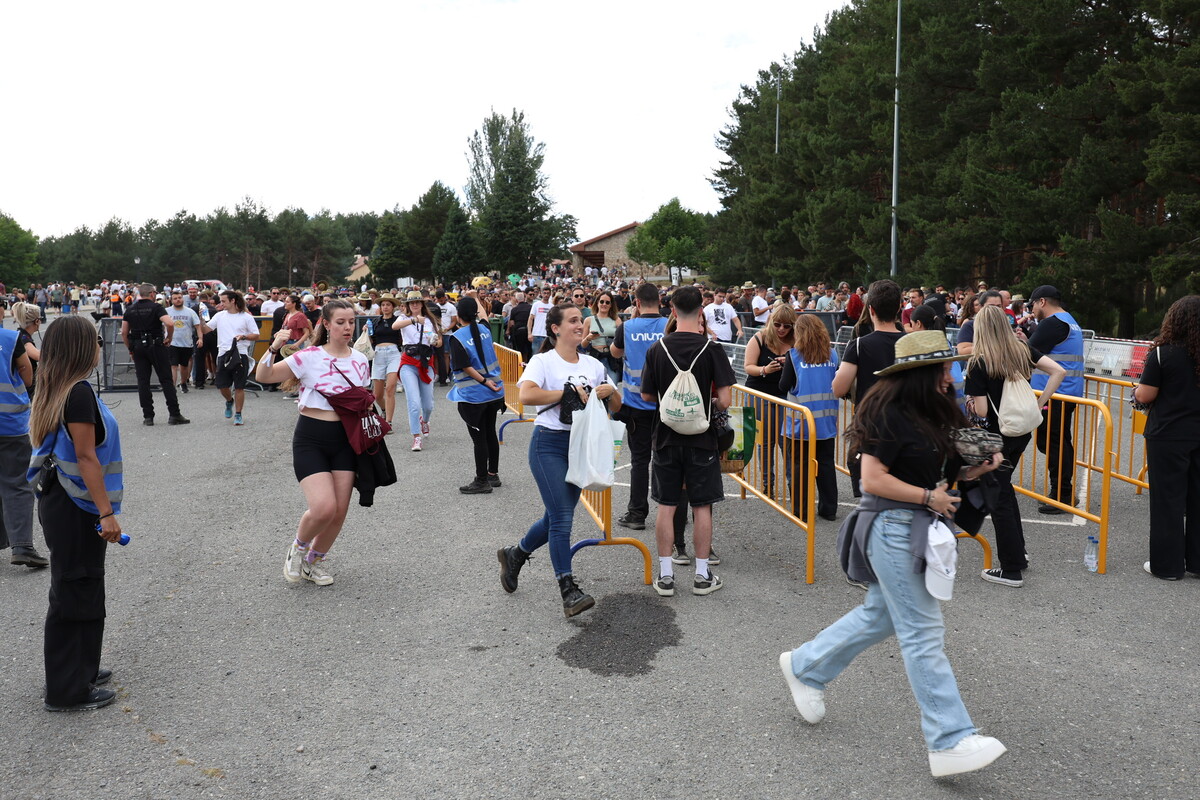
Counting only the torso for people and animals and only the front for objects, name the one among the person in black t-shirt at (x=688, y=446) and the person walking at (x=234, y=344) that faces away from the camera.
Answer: the person in black t-shirt

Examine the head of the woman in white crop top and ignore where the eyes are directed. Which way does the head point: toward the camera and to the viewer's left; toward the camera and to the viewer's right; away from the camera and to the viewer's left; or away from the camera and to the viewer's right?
toward the camera and to the viewer's right

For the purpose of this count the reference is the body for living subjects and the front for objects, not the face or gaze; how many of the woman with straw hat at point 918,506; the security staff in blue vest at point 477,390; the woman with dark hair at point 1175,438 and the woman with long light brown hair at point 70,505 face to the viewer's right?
2

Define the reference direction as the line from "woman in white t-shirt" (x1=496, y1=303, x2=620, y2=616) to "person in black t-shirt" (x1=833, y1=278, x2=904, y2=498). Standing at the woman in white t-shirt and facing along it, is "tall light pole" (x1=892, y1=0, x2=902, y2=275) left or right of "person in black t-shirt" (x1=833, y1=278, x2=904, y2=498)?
left

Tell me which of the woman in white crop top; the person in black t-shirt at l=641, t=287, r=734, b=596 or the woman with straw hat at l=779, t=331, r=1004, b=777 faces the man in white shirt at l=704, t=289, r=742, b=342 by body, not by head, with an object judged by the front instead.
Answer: the person in black t-shirt

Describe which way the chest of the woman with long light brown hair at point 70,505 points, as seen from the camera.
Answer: to the viewer's right

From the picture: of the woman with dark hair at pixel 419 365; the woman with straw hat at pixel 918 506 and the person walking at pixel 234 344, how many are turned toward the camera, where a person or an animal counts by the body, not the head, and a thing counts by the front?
2

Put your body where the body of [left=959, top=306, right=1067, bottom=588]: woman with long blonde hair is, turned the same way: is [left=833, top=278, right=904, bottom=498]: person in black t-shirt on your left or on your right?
on your left

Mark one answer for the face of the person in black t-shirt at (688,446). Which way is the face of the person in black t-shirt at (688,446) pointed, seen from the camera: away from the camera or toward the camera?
away from the camera

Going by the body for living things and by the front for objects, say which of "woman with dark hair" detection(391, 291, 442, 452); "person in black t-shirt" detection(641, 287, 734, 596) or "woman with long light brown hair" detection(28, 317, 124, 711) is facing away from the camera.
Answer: the person in black t-shirt

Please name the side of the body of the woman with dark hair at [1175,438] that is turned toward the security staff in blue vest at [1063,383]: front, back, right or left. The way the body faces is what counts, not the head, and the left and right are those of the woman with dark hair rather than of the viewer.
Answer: front

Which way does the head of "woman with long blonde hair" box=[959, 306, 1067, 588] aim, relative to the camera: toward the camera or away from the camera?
away from the camera

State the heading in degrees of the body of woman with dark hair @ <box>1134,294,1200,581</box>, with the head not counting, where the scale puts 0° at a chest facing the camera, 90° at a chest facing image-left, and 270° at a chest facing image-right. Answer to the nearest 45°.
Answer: approximately 135°

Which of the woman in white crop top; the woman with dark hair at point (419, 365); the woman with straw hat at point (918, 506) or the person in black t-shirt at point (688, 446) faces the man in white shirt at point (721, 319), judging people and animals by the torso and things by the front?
the person in black t-shirt
